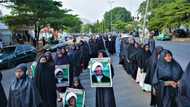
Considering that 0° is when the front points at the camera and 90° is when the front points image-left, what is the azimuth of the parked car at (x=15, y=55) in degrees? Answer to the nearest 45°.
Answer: approximately 45°

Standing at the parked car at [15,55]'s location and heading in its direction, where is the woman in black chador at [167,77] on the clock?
The woman in black chador is roughly at 10 o'clock from the parked car.

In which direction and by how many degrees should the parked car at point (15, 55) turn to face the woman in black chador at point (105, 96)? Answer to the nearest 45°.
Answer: approximately 45° to its left

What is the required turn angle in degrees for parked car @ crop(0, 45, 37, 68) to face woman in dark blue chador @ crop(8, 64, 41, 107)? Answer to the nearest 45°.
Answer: approximately 45° to its left
